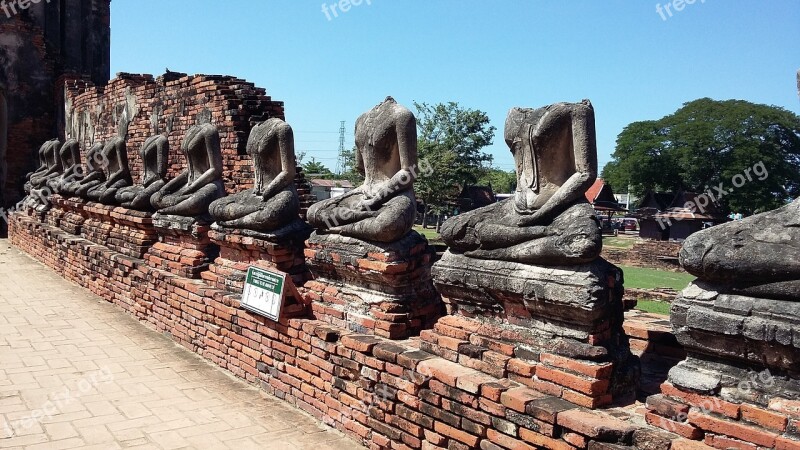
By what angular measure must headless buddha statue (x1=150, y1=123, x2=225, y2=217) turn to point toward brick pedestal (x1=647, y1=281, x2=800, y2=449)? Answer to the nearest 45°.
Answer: approximately 45° to its left

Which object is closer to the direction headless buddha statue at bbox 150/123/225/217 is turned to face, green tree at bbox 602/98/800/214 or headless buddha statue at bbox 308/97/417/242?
the headless buddha statue

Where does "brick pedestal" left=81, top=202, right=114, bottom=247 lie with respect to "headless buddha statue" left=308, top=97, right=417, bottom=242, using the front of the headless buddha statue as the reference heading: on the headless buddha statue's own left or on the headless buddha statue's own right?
on the headless buddha statue's own right

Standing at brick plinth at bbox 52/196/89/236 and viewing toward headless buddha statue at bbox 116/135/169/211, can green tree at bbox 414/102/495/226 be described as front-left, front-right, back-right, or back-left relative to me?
back-left

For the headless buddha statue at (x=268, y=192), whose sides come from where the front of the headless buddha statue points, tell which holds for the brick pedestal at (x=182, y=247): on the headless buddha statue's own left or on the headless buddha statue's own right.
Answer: on the headless buddha statue's own right

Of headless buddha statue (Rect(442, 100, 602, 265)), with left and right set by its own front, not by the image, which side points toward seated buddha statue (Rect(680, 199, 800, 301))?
left

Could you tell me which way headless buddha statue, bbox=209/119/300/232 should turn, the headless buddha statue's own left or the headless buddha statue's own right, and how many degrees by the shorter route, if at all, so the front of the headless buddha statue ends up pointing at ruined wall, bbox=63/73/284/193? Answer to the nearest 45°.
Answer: approximately 135° to the headless buddha statue's own right

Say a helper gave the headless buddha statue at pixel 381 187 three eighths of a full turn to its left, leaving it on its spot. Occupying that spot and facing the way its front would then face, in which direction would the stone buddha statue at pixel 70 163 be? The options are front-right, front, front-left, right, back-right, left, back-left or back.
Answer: back-left

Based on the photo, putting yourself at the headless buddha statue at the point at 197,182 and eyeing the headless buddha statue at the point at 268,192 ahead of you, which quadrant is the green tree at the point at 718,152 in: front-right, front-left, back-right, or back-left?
back-left

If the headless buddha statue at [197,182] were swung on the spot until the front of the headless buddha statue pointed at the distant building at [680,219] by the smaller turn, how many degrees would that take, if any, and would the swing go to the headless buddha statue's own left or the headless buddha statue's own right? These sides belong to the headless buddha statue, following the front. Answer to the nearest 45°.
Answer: approximately 180°

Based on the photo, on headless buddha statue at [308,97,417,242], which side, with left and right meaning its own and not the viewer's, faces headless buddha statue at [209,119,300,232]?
right

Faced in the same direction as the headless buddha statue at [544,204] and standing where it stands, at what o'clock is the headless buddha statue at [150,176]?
the headless buddha statue at [150,176] is roughly at 3 o'clock from the headless buddha statue at [544,204].

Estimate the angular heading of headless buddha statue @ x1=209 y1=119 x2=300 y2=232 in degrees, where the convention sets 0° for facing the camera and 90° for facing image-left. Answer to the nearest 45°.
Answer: approximately 45°

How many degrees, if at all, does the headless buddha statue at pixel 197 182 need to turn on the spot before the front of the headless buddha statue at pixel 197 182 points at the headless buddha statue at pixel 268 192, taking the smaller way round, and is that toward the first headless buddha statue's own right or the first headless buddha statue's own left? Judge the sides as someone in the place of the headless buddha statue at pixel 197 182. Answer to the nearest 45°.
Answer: approximately 45° to the first headless buddha statue's own left
